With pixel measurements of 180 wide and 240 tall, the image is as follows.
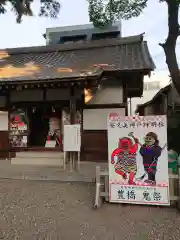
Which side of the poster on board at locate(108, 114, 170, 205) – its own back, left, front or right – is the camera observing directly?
front

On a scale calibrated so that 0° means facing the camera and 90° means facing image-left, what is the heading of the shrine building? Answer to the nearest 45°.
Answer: approximately 0°

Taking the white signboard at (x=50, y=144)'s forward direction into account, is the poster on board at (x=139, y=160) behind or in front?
in front

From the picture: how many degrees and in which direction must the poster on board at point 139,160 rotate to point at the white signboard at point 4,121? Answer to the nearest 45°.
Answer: approximately 135° to its right

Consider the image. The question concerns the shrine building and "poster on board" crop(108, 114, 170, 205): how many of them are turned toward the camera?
2

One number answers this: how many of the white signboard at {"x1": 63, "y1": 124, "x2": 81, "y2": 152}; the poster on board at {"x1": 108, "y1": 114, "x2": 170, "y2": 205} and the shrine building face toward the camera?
3

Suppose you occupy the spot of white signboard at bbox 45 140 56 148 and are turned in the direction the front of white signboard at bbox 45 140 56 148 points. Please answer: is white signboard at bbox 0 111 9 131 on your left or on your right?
on your right

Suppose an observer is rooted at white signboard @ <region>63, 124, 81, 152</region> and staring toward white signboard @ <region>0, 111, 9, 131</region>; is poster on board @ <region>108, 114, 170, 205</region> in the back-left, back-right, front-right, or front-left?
back-left

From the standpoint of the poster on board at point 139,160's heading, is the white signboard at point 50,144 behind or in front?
behind
